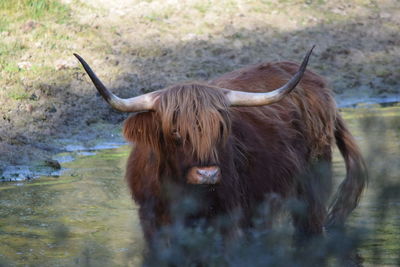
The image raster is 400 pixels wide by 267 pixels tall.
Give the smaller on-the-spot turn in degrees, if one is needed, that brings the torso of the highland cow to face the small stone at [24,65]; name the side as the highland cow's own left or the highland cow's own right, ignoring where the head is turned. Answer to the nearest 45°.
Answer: approximately 90° to the highland cow's own right

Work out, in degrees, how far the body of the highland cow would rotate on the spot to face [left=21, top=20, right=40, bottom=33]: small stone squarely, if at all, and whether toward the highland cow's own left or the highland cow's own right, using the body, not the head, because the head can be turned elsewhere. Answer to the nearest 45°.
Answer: approximately 90° to the highland cow's own right

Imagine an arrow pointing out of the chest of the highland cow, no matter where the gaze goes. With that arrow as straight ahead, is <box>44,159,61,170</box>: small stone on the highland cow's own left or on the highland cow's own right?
on the highland cow's own right

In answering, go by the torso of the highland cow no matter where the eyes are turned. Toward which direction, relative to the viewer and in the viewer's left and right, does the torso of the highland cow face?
facing the viewer and to the left of the viewer

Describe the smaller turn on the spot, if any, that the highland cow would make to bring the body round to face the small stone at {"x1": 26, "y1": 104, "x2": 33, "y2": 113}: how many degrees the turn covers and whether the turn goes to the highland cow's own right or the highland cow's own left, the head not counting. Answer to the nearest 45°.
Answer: approximately 90° to the highland cow's own right

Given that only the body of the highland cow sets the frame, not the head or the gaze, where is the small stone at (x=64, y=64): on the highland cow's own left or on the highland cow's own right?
on the highland cow's own right
